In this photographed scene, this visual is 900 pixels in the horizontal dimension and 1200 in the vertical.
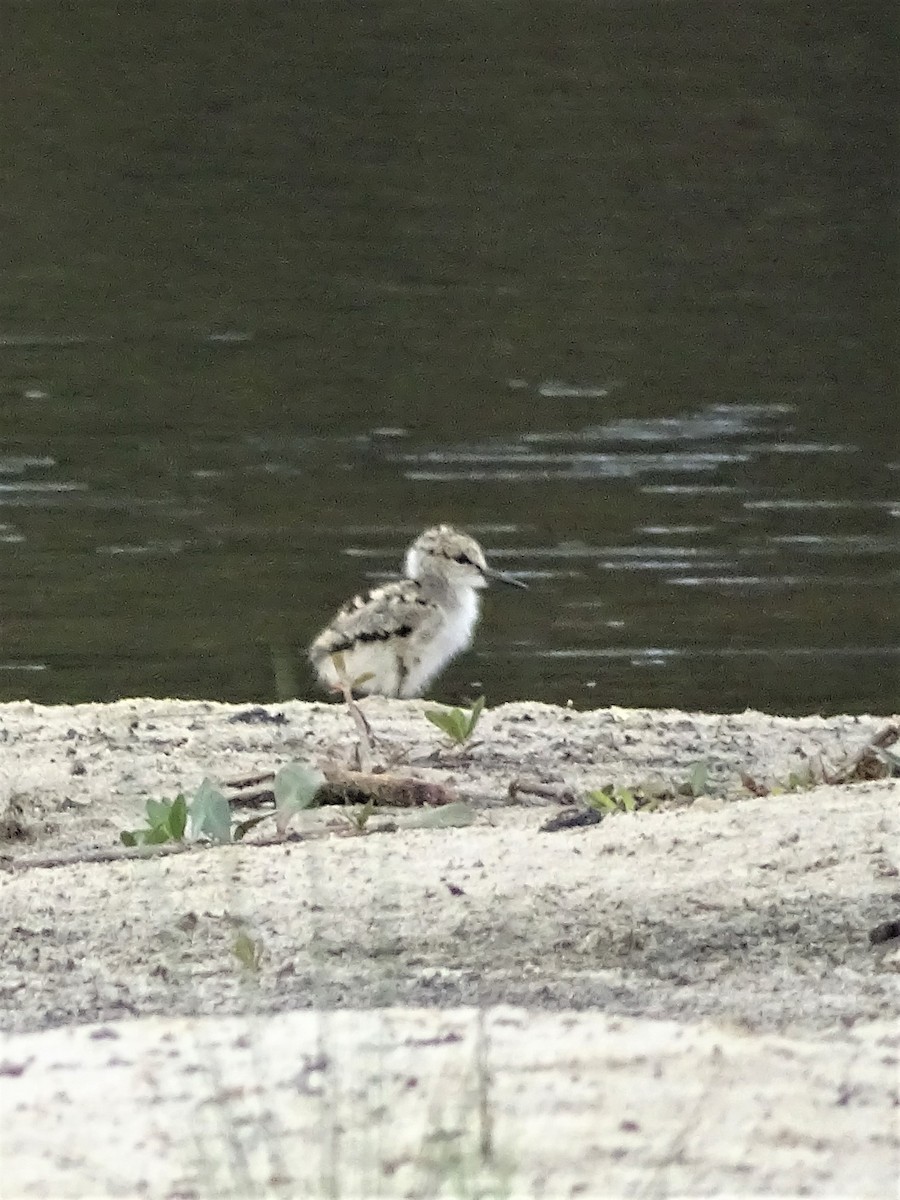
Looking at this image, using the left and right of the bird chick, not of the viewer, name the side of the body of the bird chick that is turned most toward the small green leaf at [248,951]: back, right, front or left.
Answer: right

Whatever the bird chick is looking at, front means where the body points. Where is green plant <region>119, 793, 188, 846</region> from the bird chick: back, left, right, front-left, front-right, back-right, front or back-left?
right

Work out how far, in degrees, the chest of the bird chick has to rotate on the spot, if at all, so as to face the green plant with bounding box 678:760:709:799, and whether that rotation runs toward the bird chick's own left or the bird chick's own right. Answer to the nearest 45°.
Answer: approximately 90° to the bird chick's own right

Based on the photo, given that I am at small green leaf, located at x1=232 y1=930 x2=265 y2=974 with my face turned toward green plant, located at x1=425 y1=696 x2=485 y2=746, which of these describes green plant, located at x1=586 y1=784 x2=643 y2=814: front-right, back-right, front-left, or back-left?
front-right

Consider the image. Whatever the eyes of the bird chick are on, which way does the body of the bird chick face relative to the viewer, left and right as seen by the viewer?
facing to the right of the viewer

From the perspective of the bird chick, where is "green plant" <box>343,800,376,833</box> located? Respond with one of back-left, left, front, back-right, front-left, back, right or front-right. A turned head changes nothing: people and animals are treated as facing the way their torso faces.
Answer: right

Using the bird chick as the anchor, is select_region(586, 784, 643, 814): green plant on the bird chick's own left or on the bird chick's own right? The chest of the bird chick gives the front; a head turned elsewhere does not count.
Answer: on the bird chick's own right

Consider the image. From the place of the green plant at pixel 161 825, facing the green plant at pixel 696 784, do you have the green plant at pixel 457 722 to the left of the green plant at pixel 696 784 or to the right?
left
